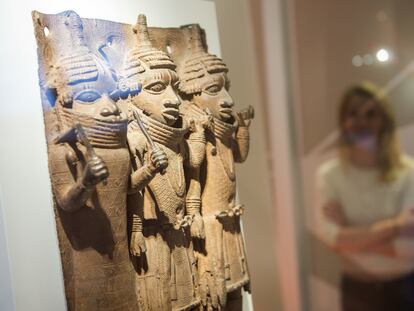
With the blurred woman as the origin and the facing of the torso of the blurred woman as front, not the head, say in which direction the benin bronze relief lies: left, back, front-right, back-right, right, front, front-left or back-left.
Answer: front-right

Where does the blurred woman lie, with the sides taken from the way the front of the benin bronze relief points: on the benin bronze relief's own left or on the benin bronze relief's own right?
on the benin bronze relief's own left

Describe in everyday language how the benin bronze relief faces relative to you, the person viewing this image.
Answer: facing the viewer and to the right of the viewer

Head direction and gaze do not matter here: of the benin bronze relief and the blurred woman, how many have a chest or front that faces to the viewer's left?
0

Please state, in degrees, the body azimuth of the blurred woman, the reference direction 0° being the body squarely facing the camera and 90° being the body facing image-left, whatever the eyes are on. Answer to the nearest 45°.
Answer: approximately 0°
